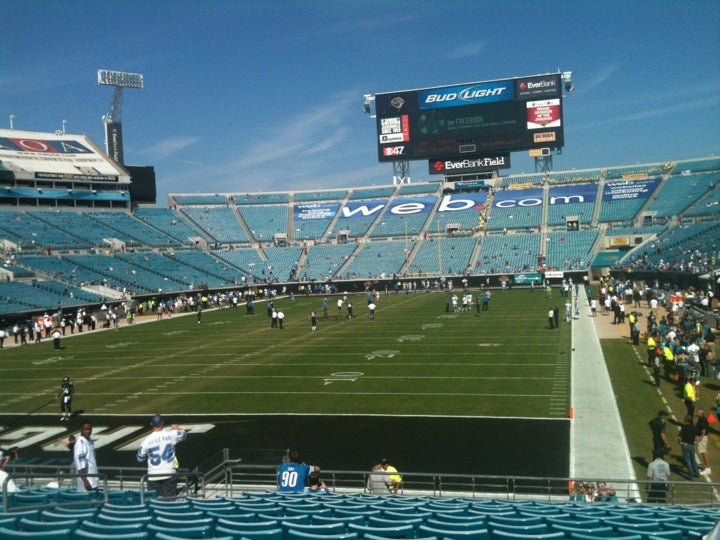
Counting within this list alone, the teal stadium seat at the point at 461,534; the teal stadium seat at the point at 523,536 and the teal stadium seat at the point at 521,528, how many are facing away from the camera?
3

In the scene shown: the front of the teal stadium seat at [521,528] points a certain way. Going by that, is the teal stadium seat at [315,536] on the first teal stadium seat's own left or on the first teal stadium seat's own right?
on the first teal stadium seat's own left

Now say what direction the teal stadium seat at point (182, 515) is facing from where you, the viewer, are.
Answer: facing away from the viewer

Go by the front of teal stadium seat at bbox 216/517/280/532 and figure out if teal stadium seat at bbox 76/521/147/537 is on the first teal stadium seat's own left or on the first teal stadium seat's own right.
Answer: on the first teal stadium seat's own left

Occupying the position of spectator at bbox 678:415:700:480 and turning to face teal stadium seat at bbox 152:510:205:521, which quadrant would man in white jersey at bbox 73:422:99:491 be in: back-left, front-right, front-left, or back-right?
front-right

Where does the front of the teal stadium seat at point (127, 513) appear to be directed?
away from the camera

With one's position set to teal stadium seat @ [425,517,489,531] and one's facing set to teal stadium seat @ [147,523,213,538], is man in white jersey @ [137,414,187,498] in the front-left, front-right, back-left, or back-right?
front-right

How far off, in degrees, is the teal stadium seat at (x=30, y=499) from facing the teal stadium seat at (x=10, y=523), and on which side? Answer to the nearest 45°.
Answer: approximately 180°

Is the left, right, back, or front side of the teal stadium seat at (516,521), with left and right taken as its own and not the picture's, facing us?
back

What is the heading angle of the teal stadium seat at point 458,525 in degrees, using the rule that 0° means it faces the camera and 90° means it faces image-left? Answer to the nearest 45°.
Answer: approximately 180°

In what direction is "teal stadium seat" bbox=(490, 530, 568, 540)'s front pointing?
away from the camera

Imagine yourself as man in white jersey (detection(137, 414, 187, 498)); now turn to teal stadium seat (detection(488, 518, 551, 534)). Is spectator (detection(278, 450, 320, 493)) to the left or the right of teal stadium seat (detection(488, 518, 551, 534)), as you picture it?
left

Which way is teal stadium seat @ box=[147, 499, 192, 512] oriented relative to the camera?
away from the camera

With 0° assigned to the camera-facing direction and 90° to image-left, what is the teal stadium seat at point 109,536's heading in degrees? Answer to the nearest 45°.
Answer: approximately 180°

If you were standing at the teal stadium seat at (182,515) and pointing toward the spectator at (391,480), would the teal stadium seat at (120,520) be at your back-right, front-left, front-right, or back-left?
back-left

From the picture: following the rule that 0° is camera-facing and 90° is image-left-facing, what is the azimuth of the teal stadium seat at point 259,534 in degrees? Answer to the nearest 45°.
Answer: approximately 180°

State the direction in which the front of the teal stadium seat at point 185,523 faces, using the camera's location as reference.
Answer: facing away from the viewer

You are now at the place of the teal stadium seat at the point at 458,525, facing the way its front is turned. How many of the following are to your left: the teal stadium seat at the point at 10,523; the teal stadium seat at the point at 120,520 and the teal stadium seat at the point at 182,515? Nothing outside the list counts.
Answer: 3

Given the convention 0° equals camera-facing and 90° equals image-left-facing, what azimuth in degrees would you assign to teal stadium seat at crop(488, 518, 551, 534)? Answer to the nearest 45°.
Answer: approximately 180°
